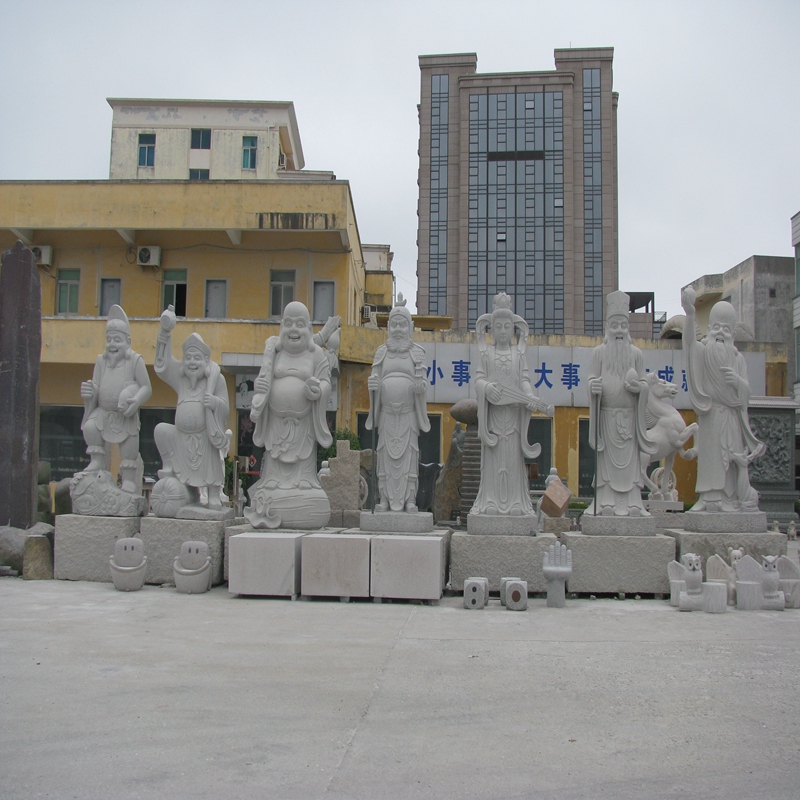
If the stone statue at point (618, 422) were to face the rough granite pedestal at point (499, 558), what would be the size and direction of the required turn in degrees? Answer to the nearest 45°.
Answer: approximately 45° to its right

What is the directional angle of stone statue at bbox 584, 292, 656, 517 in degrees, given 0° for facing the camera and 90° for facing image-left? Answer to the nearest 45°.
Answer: approximately 0°

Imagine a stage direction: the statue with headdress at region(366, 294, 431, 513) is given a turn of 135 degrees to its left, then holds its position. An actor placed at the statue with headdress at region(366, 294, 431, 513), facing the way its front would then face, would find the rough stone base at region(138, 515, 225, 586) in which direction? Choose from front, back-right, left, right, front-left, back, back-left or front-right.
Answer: back-left

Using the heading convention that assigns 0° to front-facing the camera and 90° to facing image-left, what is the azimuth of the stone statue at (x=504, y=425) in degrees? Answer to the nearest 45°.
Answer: approximately 0°

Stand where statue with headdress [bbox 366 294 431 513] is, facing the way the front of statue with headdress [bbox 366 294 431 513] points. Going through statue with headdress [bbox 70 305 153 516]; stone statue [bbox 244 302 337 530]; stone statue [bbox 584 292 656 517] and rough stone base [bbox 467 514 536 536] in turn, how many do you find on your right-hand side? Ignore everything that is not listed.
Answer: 2

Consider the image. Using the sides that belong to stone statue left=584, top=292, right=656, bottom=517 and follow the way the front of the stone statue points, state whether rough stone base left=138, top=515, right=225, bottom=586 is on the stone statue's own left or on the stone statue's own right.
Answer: on the stone statue's own right

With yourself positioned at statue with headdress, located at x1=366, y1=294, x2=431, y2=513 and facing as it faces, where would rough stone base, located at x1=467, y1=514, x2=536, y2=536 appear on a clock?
The rough stone base is roughly at 10 o'clock from the statue with headdress.

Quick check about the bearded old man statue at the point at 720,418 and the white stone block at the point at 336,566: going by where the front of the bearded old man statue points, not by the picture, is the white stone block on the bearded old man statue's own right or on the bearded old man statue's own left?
on the bearded old man statue's own right

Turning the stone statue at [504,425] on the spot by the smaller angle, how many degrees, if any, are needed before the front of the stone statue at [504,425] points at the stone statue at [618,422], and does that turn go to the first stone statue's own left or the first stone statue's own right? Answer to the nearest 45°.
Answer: approximately 90° to the first stone statue's own left
